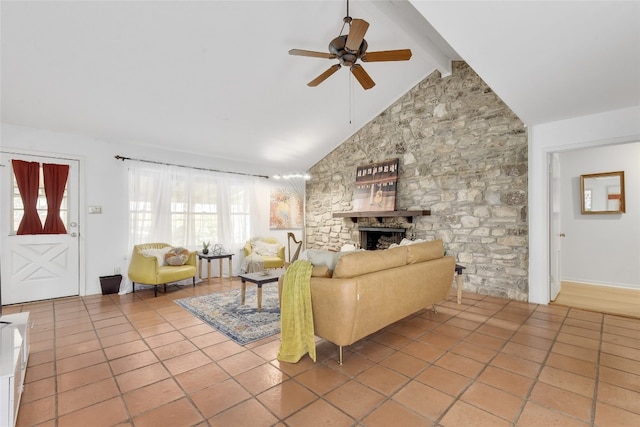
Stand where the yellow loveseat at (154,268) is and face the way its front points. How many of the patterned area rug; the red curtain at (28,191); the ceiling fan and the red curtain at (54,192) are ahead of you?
2

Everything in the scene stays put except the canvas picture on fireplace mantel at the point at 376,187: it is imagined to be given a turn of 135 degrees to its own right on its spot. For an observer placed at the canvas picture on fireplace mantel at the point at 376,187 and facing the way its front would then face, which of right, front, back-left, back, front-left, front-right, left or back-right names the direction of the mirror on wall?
right

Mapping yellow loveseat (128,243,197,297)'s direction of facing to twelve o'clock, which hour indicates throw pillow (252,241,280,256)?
The throw pillow is roughly at 10 o'clock from the yellow loveseat.

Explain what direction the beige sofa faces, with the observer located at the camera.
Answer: facing away from the viewer and to the left of the viewer

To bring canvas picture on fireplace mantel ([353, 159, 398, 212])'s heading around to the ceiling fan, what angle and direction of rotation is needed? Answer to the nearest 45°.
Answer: approximately 45° to its left

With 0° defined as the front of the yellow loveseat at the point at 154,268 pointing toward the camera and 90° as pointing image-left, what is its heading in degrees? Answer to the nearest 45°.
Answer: approximately 315°

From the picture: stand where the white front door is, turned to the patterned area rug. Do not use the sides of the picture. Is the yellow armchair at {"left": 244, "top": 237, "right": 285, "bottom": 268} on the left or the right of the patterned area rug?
left

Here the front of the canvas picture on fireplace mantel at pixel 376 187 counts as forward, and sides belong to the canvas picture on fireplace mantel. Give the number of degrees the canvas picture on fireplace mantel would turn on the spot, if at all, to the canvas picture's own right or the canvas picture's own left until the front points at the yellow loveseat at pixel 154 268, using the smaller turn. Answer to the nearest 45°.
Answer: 0° — it already faces it

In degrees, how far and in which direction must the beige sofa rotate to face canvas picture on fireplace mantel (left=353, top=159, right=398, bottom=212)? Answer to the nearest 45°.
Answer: approximately 45° to its right
